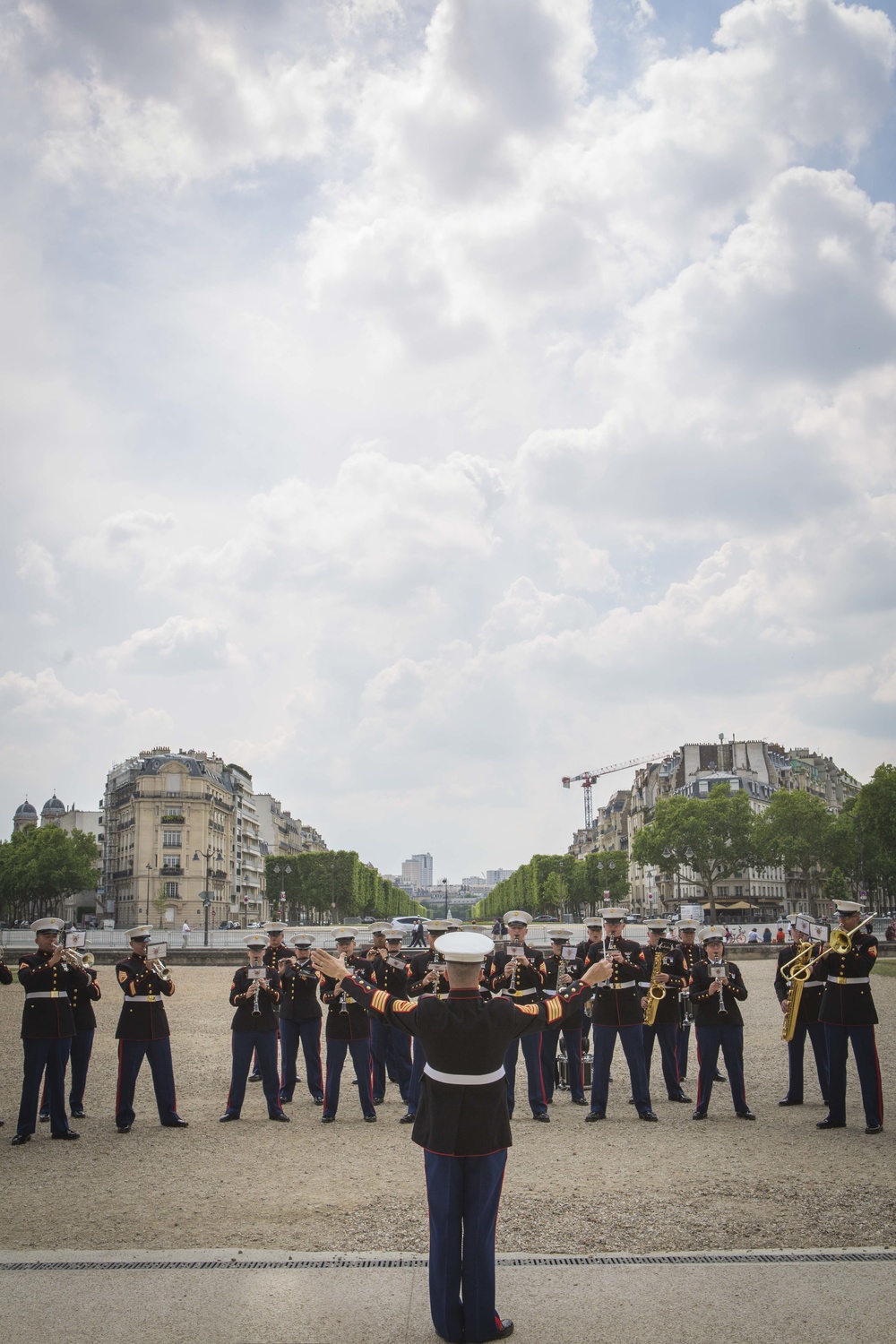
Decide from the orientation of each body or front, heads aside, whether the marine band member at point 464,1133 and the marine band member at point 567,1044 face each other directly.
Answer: yes

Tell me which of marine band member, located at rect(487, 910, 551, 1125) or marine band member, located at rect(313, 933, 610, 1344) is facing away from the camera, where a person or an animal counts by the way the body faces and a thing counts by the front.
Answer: marine band member, located at rect(313, 933, 610, 1344)

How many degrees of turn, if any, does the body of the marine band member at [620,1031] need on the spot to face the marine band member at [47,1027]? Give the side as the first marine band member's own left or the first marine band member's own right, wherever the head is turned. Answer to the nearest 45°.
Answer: approximately 90° to the first marine band member's own right

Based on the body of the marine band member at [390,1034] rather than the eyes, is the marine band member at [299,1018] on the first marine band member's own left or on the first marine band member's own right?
on the first marine band member's own right

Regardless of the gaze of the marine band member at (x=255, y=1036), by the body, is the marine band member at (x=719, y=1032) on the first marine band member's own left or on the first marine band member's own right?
on the first marine band member's own left

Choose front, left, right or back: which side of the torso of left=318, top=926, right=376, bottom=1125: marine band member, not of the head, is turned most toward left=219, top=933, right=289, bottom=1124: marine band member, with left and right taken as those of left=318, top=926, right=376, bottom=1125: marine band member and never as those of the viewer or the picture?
right

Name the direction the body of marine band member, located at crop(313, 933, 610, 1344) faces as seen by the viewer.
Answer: away from the camera

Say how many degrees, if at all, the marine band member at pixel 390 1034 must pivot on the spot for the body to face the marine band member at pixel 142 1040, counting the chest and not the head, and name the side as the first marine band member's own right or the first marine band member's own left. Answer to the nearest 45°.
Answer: approximately 45° to the first marine band member's own right

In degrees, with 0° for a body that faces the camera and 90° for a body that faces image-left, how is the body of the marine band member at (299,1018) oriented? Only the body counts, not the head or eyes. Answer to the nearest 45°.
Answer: approximately 0°
